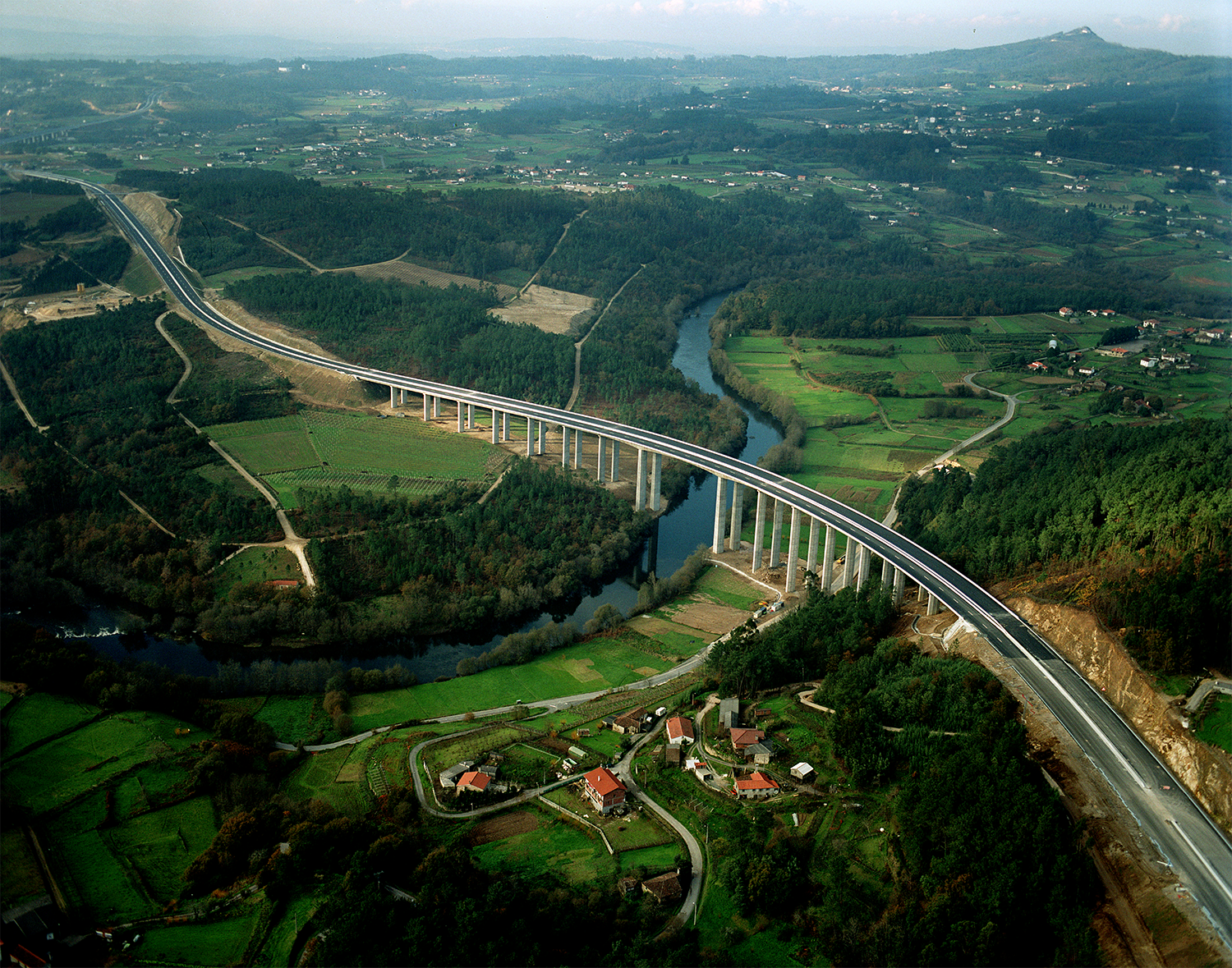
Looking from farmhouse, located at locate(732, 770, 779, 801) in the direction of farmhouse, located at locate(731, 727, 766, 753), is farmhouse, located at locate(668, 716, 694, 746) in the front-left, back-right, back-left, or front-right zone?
front-left

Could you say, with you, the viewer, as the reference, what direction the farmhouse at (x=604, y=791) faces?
facing the viewer and to the left of the viewer

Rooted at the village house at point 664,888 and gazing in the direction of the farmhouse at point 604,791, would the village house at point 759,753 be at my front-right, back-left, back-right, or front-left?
front-right

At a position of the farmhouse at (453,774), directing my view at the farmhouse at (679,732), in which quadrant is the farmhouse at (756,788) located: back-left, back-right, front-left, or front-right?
front-right

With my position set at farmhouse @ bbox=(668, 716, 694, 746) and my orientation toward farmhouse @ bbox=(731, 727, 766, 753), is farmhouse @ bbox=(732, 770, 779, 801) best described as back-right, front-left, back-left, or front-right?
front-right

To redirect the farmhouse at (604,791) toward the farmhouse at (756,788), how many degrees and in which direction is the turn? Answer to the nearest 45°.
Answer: approximately 135° to its left

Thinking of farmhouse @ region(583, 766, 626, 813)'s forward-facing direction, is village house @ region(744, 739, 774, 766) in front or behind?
behind

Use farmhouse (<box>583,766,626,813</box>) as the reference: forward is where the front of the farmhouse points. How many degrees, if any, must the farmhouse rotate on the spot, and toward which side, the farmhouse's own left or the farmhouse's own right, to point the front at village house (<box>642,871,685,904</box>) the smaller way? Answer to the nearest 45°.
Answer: approximately 45° to the farmhouse's own left

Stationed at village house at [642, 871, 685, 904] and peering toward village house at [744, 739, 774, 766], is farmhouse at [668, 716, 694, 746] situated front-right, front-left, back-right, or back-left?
front-left

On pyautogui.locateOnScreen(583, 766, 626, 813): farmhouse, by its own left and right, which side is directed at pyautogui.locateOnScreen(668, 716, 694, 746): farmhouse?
back

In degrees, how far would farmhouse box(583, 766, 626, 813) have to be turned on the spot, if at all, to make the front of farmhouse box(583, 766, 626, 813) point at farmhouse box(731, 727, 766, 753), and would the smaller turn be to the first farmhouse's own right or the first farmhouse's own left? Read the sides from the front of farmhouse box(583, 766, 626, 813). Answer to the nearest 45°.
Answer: approximately 180°

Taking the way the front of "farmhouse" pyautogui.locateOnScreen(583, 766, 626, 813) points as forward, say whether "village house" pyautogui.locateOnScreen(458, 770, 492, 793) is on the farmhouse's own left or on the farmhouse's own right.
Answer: on the farmhouse's own right
